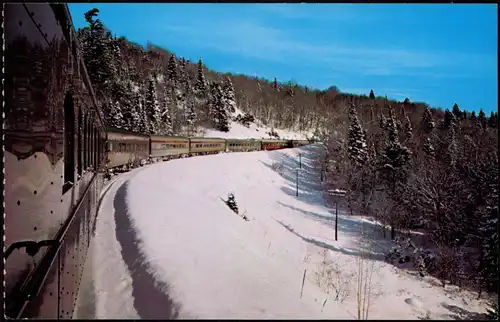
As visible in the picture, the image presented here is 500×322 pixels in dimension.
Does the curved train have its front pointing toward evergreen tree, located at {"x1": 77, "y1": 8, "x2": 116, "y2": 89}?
no

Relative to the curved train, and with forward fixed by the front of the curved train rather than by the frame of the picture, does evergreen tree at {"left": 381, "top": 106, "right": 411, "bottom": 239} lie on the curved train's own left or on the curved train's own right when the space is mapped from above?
on the curved train's own right

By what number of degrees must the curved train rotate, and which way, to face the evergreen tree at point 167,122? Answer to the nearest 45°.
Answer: approximately 45° to its left

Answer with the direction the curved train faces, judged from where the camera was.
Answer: facing away from the viewer and to the right of the viewer

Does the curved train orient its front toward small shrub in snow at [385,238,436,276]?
no
